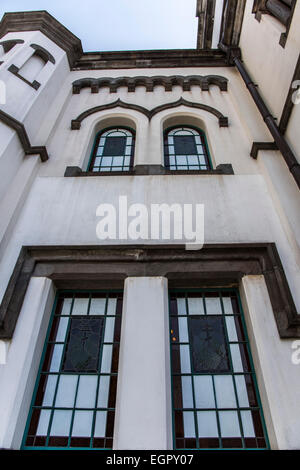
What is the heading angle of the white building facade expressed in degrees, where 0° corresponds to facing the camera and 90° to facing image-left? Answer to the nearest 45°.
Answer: approximately 0°
